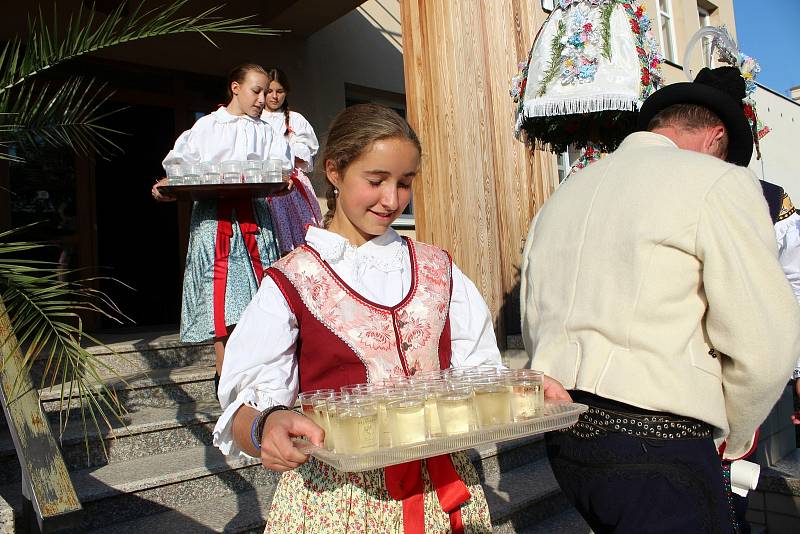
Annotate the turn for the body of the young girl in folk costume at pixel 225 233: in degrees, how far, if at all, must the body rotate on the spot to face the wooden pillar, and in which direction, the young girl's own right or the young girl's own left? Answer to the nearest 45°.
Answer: approximately 90° to the young girl's own left

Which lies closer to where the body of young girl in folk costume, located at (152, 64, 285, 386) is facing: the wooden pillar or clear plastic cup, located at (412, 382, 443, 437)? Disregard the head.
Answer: the clear plastic cup

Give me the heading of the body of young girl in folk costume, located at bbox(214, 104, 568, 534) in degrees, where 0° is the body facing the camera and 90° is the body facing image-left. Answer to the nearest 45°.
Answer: approximately 315°

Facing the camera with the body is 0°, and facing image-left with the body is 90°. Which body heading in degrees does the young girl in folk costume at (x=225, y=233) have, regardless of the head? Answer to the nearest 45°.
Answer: approximately 315°

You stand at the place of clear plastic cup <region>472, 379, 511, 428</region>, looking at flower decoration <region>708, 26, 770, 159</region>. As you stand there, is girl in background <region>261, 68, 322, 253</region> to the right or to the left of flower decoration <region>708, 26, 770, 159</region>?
left
